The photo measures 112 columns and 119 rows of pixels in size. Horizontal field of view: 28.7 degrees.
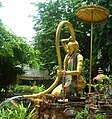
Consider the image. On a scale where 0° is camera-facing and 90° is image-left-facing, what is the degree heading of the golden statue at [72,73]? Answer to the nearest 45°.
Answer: approximately 45°

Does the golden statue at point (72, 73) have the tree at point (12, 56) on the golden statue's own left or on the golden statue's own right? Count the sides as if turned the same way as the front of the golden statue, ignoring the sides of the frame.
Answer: on the golden statue's own right
